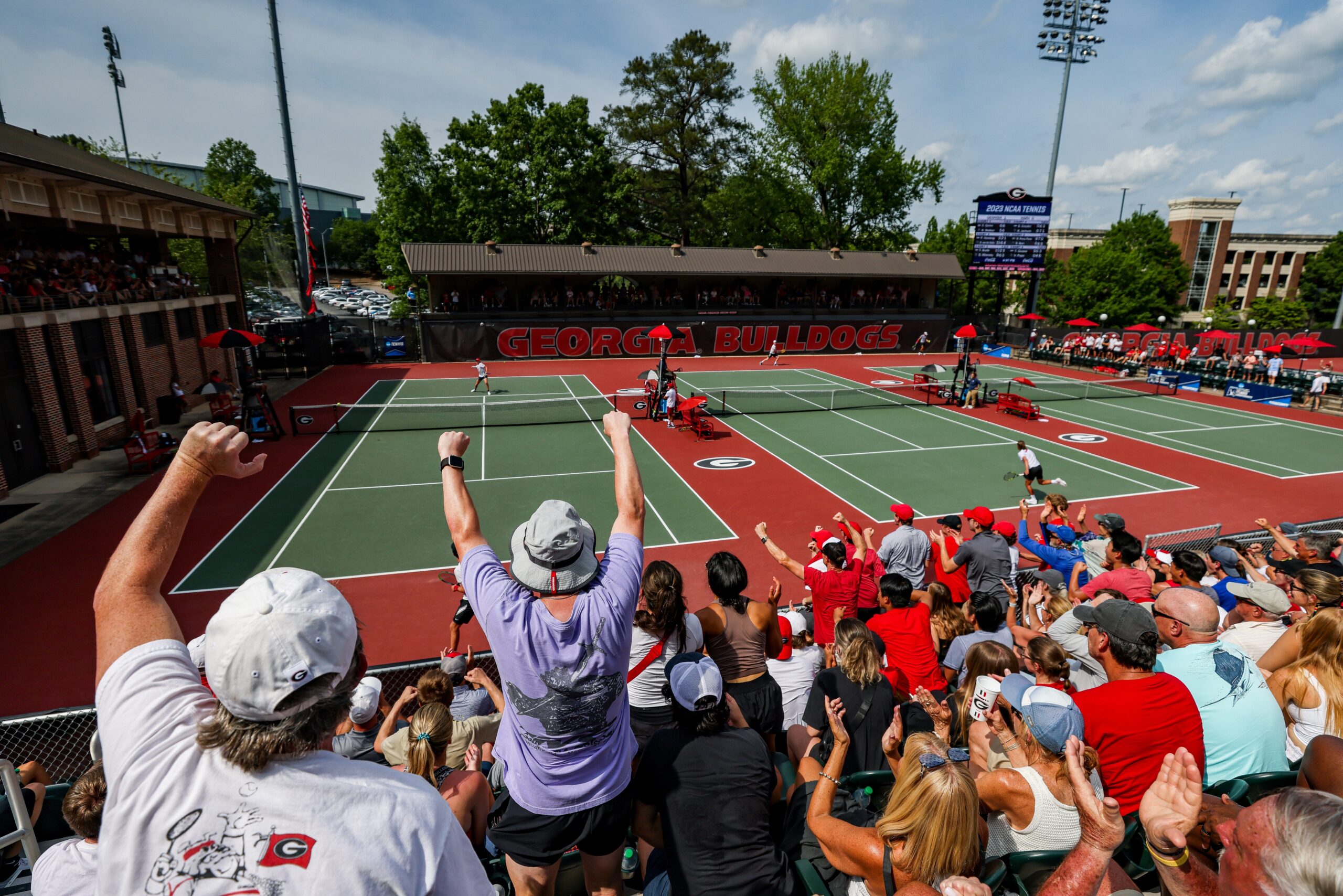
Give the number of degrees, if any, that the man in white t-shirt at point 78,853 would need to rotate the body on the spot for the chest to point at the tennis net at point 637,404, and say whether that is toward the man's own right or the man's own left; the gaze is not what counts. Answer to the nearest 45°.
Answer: approximately 45° to the man's own right

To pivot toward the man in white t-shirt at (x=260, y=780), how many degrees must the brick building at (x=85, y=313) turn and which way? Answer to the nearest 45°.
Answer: approximately 45° to its right

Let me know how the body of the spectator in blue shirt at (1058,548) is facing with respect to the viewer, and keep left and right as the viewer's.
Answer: facing away from the viewer and to the left of the viewer

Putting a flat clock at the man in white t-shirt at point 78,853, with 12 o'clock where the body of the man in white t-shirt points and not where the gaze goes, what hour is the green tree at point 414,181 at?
The green tree is roughly at 1 o'clock from the man in white t-shirt.

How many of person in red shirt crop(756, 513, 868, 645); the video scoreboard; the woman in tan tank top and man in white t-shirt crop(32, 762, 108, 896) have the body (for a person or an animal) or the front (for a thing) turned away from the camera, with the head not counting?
3

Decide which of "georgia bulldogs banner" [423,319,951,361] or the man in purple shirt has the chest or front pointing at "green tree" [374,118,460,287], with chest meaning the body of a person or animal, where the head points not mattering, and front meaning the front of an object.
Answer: the man in purple shirt

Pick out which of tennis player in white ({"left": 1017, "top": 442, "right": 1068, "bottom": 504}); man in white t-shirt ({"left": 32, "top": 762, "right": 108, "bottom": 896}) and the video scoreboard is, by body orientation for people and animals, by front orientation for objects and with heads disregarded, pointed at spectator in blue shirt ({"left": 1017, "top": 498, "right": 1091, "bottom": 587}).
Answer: the video scoreboard

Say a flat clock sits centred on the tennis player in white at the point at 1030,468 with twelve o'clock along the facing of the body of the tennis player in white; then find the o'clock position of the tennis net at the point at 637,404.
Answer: The tennis net is roughly at 11 o'clock from the tennis player in white.

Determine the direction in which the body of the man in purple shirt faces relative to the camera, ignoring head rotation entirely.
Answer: away from the camera

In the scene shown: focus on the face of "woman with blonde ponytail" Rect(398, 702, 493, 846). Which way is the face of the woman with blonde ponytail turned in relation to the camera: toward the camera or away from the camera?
away from the camera

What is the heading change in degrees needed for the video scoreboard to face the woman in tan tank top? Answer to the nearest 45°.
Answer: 0° — it already faces them

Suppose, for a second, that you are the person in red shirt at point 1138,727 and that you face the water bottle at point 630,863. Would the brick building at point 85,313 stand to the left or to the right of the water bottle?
right

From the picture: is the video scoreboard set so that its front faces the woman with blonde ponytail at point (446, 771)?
yes

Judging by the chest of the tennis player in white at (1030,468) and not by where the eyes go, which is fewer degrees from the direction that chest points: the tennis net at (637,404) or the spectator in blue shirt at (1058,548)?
the tennis net

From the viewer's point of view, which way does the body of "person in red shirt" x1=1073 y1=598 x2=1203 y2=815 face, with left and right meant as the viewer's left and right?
facing away from the viewer and to the left of the viewer
